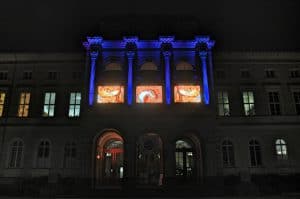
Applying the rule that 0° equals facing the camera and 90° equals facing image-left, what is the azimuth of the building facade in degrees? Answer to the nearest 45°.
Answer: approximately 0°
